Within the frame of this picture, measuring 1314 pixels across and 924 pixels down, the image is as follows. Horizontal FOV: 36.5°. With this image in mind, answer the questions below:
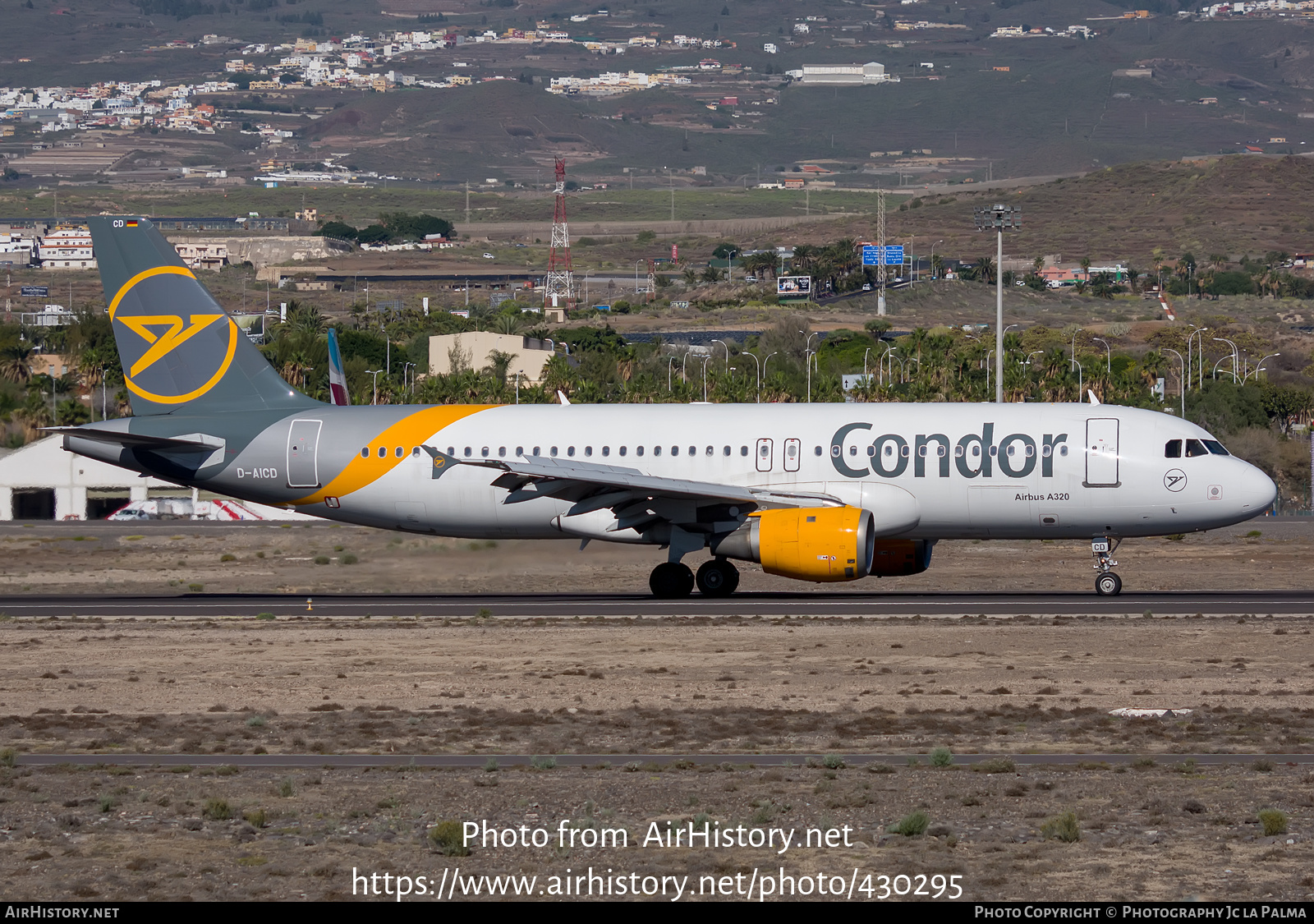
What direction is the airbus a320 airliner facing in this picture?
to the viewer's right

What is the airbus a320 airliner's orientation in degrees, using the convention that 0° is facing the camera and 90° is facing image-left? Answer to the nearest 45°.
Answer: approximately 270°
